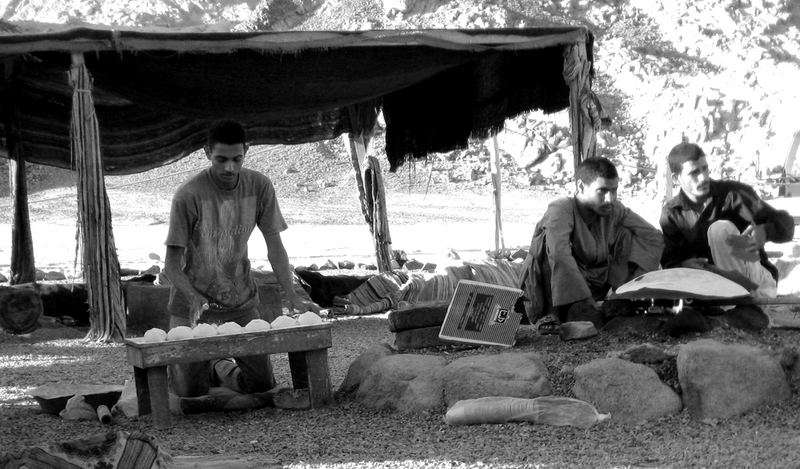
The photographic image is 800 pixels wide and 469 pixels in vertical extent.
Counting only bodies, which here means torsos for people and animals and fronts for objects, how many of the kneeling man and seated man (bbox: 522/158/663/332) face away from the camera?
0

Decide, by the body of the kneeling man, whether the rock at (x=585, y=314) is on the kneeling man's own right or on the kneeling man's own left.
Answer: on the kneeling man's own left

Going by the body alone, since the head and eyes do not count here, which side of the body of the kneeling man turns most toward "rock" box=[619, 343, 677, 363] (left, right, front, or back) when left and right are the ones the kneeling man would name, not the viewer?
left

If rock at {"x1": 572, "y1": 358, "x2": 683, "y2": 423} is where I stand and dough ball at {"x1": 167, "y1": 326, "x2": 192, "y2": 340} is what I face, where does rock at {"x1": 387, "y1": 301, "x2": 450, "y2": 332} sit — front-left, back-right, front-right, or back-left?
front-right

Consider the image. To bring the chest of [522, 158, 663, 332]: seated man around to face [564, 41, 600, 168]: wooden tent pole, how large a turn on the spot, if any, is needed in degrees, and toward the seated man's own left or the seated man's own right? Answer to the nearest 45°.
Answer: approximately 135° to the seated man's own left

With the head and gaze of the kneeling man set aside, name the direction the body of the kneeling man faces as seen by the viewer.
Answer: toward the camera

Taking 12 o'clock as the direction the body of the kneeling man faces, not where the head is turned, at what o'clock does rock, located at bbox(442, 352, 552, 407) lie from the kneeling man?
The rock is roughly at 10 o'clock from the kneeling man.

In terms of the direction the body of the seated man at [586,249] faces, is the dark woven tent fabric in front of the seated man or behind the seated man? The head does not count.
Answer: behind

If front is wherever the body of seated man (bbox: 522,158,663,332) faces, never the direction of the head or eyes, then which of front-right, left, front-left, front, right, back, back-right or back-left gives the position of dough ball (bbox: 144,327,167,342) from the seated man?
right

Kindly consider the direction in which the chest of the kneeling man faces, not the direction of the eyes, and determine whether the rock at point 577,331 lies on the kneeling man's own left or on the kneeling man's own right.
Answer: on the kneeling man's own left
